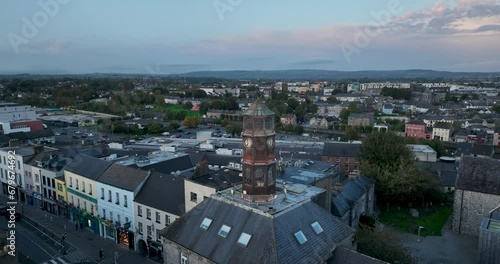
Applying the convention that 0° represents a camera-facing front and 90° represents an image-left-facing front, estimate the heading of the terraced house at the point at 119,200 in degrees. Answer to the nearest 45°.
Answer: approximately 45°

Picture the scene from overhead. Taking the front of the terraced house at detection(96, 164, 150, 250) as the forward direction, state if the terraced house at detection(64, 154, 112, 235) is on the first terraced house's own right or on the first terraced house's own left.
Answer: on the first terraced house's own right

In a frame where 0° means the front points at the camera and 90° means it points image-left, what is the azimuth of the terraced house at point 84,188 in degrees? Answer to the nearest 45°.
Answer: approximately 45°

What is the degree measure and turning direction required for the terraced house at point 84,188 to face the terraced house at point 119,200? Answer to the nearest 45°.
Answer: approximately 90° to its left

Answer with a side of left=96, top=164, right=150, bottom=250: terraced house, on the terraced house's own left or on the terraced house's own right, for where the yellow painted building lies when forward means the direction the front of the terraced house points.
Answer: on the terraced house's own right

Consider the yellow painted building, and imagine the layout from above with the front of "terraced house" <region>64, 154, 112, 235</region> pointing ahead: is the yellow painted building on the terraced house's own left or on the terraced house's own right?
on the terraced house's own right
